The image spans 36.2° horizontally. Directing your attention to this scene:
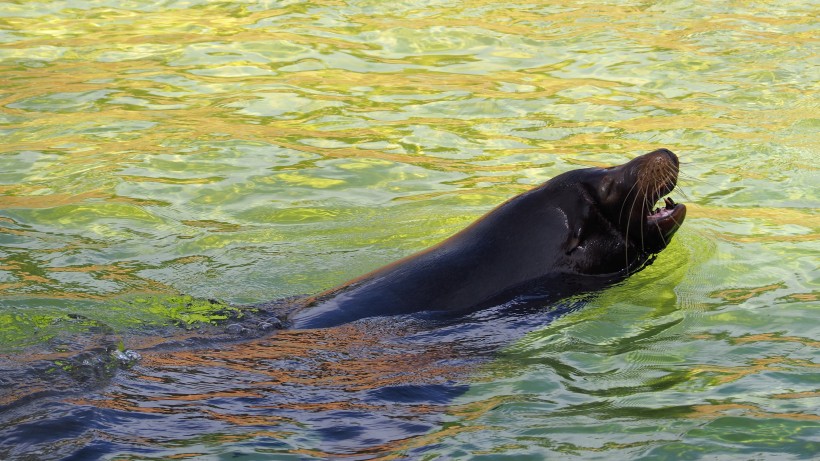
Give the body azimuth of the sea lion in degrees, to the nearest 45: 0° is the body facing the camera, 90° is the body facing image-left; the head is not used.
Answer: approximately 270°
